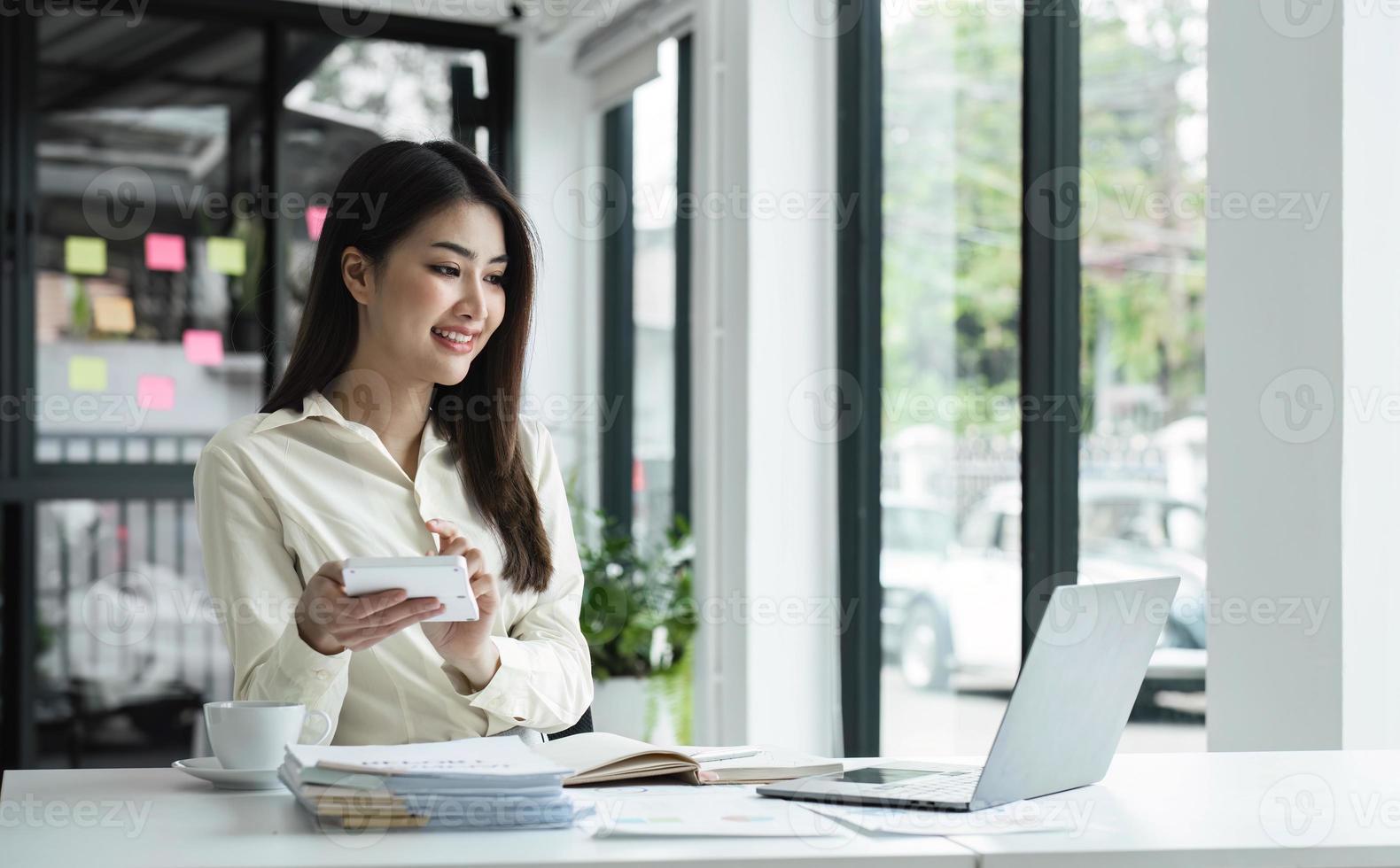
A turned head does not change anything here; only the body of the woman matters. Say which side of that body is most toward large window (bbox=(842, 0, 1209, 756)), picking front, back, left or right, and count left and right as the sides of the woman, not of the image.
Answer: left

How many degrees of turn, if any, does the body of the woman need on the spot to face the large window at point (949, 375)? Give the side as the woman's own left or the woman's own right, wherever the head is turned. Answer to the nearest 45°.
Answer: approximately 90° to the woman's own left

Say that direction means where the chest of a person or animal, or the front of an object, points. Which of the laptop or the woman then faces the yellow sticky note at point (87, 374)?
the laptop

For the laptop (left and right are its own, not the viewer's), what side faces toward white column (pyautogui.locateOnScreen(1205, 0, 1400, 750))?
right

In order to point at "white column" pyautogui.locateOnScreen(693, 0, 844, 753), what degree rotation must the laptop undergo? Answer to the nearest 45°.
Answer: approximately 45° to its right

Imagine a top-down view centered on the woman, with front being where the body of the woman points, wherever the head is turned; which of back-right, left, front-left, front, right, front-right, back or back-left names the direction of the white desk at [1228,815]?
front

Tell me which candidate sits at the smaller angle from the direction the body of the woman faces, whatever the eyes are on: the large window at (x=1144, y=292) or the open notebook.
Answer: the open notebook

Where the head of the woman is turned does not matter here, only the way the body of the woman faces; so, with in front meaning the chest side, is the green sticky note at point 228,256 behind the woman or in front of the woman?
behind

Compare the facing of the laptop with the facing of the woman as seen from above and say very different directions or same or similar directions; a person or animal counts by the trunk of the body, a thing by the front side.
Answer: very different directions

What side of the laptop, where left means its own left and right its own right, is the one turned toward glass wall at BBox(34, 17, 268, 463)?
front

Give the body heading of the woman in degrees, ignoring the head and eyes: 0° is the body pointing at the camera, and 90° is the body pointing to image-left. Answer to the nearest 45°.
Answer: approximately 315°

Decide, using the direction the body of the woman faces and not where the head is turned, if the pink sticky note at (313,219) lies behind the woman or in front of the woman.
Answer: behind

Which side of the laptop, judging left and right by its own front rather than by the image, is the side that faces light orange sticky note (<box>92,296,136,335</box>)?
front

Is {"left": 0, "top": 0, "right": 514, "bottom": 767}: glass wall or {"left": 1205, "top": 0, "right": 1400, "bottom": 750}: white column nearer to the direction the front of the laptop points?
the glass wall

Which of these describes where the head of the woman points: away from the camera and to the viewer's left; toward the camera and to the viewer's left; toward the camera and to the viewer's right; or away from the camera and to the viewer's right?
toward the camera and to the viewer's right

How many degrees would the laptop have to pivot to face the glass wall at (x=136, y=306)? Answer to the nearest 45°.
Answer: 0° — it already faces it
